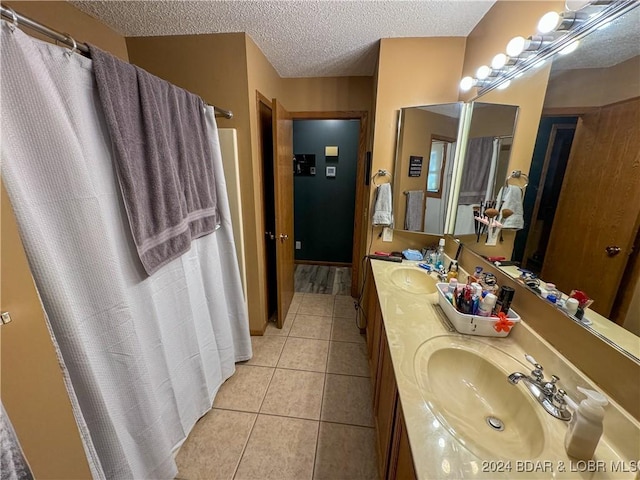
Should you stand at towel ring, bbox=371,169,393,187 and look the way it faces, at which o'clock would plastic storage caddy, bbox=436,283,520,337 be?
The plastic storage caddy is roughly at 11 o'clock from the towel ring.

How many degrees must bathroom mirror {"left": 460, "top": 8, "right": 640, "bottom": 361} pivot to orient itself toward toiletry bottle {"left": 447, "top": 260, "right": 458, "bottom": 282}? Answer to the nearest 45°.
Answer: approximately 90° to its right

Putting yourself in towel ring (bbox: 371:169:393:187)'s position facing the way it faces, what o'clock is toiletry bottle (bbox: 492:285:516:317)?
The toiletry bottle is roughly at 11 o'clock from the towel ring.

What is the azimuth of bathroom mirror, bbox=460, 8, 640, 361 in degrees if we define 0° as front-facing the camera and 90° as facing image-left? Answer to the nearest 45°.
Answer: approximately 45°

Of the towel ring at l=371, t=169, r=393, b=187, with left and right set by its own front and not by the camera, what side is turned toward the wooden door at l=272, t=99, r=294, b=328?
right

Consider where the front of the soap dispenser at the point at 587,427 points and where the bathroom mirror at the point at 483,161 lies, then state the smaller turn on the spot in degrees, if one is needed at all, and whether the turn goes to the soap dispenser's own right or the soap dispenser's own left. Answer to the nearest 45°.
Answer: approximately 45° to the soap dispenser's own right

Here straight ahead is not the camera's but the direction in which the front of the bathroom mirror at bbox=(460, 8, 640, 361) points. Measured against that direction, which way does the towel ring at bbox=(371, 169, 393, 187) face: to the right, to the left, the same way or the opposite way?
to the left

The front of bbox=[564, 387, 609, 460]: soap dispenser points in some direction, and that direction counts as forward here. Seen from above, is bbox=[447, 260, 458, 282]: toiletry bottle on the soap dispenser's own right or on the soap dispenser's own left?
on the soap dispenser's own right

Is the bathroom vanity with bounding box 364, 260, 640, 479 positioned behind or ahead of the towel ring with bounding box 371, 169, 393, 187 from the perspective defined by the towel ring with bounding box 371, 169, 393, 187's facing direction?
ahead

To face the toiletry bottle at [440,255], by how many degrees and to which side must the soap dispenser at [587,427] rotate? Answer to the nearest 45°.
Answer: approximately 45° to its right

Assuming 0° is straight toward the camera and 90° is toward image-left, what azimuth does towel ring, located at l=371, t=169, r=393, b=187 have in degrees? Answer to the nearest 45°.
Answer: approximately 0°

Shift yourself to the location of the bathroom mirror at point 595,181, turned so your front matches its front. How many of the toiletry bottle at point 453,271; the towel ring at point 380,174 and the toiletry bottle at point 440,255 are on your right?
3

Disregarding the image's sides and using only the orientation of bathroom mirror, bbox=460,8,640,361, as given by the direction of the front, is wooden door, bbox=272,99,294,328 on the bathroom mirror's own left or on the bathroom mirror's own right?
on the bathroom mirror's own right

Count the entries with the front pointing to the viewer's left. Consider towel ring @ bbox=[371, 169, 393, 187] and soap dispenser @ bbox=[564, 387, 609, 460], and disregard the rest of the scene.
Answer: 1

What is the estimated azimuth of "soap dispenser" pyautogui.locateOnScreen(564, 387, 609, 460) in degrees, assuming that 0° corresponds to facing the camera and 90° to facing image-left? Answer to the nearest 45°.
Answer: approximately 90°
